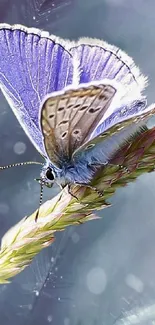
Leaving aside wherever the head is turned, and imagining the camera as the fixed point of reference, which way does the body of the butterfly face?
to the viewer's left
